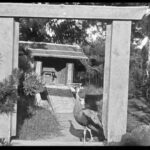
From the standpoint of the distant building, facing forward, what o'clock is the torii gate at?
The torii gate is roughly at 12 o'clock from the distant building.

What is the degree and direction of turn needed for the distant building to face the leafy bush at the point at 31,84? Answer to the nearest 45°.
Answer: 0° — it already faces it

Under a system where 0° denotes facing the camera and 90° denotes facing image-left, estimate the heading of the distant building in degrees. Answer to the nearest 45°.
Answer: approximately 0°

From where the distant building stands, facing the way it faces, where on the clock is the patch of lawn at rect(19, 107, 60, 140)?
The patch of lawn is roughly at 12 o'clock from the distant building.
